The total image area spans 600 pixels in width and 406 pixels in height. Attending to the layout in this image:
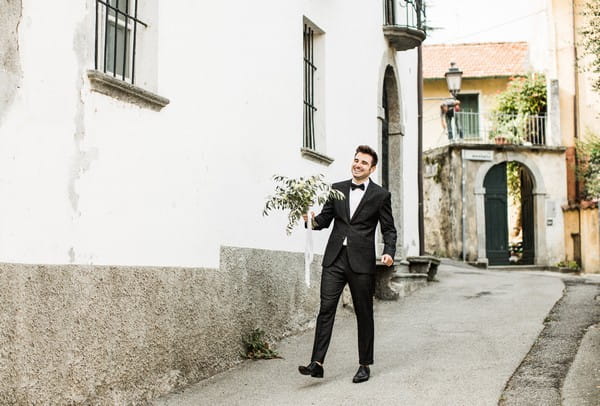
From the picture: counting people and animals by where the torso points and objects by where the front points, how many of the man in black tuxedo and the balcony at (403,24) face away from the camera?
0

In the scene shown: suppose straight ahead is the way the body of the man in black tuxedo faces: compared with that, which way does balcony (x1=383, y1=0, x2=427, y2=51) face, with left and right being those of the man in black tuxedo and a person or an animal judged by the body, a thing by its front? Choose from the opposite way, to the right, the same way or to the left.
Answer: to the left

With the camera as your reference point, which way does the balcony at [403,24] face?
facing the viewer and to the right of the viewer

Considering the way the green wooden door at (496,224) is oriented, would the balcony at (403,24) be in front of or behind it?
in front

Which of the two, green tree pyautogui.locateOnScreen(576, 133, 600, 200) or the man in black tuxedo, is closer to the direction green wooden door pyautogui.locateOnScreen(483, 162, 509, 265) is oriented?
the man in black tuxedo

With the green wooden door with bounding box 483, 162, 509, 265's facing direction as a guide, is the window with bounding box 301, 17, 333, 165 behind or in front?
in front

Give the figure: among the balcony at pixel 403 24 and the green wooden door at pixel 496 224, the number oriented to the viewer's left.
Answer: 0

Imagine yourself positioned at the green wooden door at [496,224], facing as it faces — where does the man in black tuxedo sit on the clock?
The man in black tuxedo is roughly at 12 o'clock from the green wooden door.

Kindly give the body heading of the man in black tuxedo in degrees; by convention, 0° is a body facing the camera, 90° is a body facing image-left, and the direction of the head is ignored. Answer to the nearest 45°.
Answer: approximately 45°

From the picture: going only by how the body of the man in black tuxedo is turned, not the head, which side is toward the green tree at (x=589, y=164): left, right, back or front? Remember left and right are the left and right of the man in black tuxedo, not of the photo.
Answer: back

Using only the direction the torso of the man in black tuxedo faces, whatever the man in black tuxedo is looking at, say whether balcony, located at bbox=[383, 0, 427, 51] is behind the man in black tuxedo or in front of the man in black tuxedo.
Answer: behind

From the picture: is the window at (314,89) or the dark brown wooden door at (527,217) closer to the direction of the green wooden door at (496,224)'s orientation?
the window

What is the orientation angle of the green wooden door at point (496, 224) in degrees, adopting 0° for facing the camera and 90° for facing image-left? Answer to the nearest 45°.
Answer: approximately 0°
